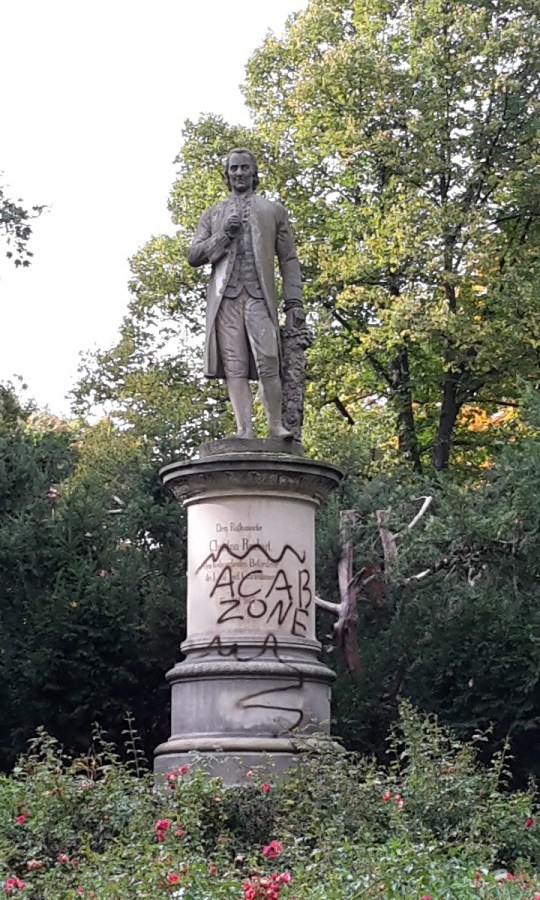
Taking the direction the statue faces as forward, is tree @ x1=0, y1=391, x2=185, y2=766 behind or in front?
behind

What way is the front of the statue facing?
toward the camera

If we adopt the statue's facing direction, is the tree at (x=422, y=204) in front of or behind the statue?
behind

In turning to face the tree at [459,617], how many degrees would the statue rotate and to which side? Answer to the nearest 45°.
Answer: approximately 135° to its left
